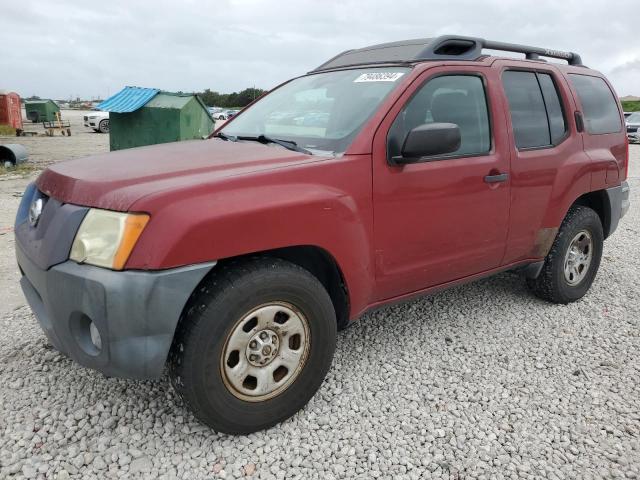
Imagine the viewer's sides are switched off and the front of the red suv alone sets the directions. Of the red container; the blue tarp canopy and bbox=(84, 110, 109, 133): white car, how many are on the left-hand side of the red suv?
0

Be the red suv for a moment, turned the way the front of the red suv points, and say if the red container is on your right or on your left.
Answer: on your right

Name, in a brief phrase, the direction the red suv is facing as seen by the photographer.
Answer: facing the viewer and to the left of the viewer

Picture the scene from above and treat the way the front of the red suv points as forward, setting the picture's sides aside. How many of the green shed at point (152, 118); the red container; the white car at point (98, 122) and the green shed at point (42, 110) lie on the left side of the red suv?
0

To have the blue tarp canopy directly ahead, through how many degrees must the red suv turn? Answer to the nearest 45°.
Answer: approximately 90° to its right

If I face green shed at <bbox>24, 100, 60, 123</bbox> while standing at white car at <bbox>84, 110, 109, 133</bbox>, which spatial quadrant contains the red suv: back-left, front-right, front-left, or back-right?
back-left

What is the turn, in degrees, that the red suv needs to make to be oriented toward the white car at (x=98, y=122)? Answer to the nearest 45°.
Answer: approximately 90° to its right

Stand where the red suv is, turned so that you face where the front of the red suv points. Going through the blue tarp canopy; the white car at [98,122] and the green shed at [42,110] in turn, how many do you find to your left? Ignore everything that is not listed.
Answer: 0

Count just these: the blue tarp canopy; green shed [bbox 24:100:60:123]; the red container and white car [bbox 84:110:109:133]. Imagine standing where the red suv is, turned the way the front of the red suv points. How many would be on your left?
0

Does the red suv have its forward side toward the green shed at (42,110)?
no

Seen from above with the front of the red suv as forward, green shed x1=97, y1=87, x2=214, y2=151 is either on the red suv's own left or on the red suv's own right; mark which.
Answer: on the red suv's own right
